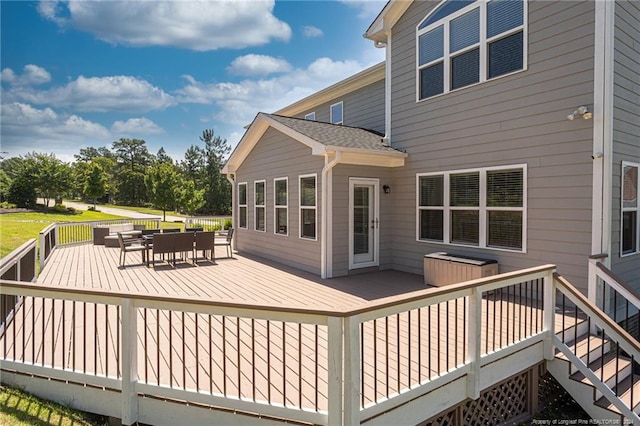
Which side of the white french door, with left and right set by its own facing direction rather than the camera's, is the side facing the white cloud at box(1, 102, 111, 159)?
back

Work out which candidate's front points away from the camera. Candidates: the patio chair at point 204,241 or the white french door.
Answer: the patio chair

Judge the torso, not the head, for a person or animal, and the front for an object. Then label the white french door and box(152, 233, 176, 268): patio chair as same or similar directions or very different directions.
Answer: very different directions

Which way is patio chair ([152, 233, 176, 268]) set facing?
away from the camera

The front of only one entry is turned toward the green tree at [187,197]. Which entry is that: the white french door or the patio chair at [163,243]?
the patio chair

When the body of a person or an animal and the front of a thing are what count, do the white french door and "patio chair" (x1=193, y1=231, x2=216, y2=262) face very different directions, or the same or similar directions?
very different directions

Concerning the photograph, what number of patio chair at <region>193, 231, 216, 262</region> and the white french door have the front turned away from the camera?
1

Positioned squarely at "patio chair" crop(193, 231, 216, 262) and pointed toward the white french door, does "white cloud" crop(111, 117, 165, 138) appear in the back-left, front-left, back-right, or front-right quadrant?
back-left

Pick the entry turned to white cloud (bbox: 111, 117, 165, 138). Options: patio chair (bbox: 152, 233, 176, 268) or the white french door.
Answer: the patio chair

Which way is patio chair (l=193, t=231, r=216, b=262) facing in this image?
away from the camera

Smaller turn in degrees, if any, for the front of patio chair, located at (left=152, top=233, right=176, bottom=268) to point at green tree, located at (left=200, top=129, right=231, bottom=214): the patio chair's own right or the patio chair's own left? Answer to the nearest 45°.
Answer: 0° — it already faces it

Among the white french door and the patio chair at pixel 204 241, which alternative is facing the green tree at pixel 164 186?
the patio chair

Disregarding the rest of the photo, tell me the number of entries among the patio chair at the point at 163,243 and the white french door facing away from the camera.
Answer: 1
